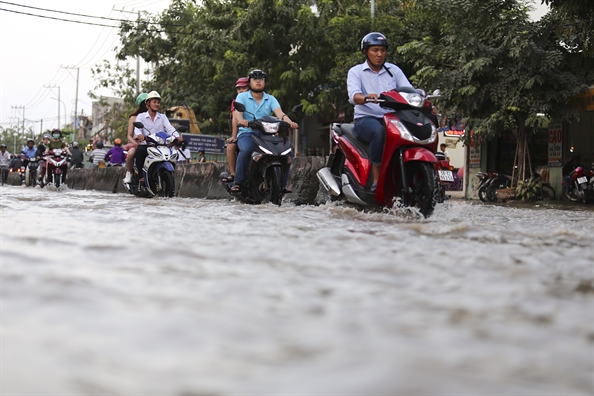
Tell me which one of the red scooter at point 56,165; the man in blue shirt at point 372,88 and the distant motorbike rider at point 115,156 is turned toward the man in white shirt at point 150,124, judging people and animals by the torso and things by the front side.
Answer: the red scooter

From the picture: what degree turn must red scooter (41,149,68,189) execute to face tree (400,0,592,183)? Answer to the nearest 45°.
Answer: approximately 45° to its left

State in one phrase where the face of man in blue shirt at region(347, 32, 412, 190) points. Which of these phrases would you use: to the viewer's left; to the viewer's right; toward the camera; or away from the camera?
toward the camera

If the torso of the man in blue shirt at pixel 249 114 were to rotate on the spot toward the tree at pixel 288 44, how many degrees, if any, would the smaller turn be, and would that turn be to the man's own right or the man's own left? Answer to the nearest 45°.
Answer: approximately 135° to the man's own left

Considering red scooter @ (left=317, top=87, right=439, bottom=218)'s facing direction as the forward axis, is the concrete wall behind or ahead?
behind

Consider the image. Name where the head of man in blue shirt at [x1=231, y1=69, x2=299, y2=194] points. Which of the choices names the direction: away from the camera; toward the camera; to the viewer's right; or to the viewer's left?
toward the camera

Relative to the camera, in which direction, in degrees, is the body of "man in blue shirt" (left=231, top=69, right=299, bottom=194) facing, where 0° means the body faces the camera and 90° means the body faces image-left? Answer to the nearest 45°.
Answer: approximately 315°

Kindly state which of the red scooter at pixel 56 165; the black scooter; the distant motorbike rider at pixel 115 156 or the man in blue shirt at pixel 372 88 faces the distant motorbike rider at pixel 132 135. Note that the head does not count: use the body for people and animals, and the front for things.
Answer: the red scooter

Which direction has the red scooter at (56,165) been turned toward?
toward the camera

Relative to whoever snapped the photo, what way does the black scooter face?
facing the viewer and to the right of the viewer
